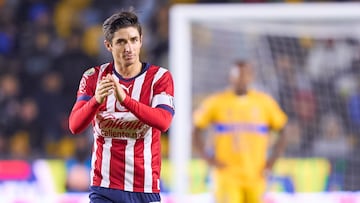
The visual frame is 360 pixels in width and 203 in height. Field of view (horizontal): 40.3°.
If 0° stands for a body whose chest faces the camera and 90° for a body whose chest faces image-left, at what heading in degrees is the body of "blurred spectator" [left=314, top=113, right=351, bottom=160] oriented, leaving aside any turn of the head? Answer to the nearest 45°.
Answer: approximately 0°

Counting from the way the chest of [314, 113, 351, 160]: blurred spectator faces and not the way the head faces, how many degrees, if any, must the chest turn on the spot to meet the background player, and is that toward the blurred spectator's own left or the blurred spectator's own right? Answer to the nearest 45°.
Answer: approximately 45° to the blurred spectator's own right

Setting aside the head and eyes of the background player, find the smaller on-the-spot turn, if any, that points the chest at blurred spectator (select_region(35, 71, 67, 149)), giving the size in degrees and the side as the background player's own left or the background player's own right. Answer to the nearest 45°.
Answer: approximately 135° to the background player's own right

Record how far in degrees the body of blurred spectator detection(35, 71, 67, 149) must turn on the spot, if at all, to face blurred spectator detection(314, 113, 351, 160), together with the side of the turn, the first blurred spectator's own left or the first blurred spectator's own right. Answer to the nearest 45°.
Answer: approximately 45° to the first blurred spectator's own left
